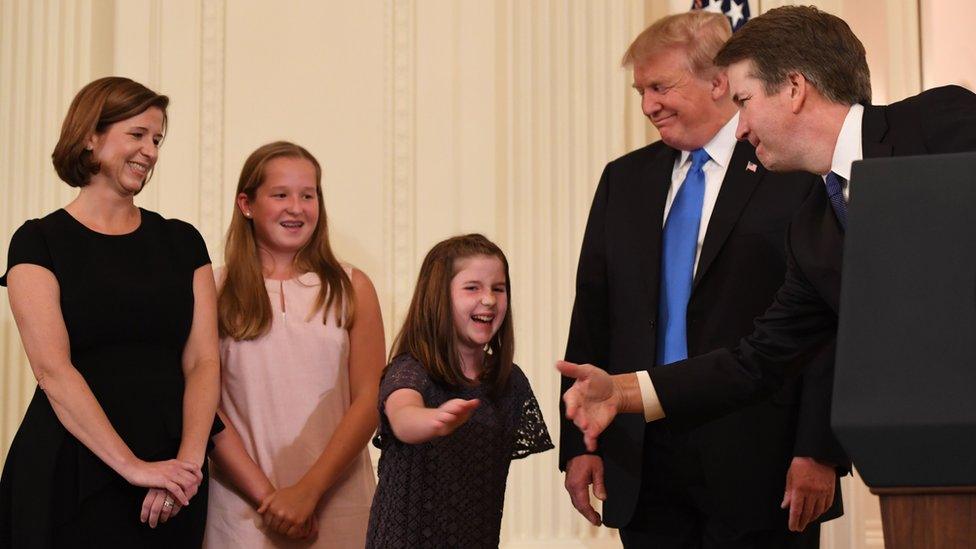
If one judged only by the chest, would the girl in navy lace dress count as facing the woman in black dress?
no

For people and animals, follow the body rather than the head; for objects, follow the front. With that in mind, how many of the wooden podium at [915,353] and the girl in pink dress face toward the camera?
2

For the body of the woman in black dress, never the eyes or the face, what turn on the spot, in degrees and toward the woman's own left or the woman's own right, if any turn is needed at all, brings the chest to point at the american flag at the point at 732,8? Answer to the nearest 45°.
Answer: approximately 90° to the woman's own left

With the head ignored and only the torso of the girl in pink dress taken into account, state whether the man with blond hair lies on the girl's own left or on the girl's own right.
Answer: on the girl's own left

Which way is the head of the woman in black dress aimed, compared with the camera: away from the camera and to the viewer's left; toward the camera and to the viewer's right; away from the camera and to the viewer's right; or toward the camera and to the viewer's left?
toward the camera and to the viewer's right

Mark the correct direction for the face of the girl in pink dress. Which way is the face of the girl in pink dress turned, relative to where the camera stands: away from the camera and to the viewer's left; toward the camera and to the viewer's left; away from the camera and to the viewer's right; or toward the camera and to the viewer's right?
toward the camera and to the viewer's right

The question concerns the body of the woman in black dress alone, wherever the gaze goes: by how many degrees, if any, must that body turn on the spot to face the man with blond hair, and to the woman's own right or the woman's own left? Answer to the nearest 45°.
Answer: approximately 45° to the woman's own left

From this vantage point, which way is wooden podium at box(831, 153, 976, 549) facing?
toward the camera

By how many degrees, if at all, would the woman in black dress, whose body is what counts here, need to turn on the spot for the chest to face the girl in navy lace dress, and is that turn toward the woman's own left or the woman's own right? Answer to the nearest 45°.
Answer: approximately 45° to the woman's own left

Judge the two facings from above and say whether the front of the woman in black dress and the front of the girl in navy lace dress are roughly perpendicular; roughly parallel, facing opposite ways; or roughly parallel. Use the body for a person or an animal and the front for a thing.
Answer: roughly parallel

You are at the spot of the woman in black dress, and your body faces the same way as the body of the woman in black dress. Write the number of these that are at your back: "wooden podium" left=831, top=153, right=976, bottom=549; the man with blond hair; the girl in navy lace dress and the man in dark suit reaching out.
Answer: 0
